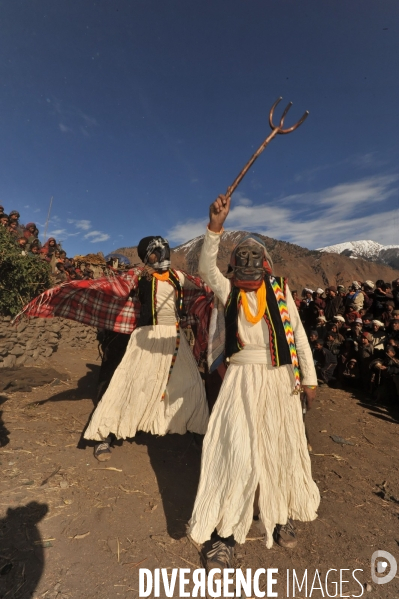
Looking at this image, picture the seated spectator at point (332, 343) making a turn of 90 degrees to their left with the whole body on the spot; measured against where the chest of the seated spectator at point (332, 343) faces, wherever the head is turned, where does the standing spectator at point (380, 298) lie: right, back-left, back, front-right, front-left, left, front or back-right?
left

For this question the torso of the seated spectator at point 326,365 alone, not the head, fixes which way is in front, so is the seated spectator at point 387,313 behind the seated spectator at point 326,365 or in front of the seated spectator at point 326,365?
behind

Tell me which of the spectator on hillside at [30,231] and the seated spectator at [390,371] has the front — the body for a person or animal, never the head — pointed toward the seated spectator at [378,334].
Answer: the spectator on hillside
